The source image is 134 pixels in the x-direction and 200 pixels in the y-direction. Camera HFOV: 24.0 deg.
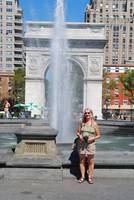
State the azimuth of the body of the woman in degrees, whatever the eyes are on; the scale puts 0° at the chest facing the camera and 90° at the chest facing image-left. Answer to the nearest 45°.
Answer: approximately 0°

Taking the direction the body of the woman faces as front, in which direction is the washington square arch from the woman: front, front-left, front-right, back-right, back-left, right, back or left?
back
